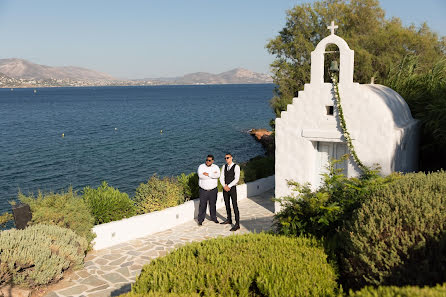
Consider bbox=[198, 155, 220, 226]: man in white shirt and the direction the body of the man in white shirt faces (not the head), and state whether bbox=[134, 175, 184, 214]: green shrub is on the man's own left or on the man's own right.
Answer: on the man's own right

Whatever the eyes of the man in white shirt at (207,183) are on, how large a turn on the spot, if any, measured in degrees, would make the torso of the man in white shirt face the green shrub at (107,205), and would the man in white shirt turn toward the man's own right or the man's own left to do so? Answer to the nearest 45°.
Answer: approximately 90° to the man's own right

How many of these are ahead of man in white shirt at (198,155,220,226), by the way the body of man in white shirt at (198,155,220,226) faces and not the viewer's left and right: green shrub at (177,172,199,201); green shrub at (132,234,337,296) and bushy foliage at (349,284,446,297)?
2

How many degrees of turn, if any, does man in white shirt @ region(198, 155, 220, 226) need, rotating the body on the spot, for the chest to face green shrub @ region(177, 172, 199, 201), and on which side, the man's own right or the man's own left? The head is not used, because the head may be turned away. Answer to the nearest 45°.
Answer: approximately 180°

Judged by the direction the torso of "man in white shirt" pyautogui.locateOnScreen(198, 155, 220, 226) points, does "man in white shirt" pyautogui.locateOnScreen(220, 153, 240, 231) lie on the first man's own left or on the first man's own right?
on the first man's own left

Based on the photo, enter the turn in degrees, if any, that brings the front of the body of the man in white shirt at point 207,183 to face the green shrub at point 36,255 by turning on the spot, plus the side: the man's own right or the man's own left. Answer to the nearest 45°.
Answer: approximately 45° to the man's own right

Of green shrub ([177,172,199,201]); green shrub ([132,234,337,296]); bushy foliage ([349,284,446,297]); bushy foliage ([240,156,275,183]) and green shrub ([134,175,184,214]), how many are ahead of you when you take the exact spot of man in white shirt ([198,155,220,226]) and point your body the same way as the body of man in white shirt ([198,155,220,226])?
2

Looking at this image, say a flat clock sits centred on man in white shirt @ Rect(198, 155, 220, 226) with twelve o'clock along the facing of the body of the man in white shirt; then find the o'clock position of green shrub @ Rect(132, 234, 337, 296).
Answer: The green shrub is roughly at 12 o'clock from the man in white shirt.

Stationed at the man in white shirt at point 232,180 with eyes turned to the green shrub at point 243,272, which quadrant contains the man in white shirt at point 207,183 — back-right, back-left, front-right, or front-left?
back-right

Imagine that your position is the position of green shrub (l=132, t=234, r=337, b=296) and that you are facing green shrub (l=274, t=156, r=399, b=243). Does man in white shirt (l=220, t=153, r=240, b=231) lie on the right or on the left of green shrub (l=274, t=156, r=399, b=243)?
left

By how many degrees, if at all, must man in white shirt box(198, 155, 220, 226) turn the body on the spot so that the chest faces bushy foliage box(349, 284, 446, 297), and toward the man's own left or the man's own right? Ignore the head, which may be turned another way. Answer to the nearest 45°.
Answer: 0° — they already face it

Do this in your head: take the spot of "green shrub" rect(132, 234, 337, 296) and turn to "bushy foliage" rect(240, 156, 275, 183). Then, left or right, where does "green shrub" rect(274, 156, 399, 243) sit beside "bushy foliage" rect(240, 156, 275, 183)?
right

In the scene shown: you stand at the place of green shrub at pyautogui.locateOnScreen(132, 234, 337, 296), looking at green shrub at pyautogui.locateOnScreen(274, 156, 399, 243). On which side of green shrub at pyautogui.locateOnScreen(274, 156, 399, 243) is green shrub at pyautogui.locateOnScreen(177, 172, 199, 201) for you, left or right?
left

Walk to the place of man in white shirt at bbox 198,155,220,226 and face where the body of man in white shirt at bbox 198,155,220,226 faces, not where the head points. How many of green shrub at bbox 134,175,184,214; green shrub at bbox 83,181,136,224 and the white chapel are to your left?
1

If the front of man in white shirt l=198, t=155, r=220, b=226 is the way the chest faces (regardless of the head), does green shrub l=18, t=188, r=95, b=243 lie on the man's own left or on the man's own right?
on the man's own right

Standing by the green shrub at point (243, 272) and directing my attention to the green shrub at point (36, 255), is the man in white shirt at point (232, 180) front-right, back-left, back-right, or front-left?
front-right

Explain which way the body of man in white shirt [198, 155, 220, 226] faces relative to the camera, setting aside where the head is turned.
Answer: toward the camera

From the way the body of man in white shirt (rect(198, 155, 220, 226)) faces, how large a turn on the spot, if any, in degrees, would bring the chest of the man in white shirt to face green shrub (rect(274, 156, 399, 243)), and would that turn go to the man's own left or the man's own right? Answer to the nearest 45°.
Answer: approximately 45° to the man's own left

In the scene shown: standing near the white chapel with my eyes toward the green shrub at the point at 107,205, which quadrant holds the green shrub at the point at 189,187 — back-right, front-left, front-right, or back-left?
front-right

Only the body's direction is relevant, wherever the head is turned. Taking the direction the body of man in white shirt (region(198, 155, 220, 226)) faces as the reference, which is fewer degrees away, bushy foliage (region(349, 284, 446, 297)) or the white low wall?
the bushy foliage

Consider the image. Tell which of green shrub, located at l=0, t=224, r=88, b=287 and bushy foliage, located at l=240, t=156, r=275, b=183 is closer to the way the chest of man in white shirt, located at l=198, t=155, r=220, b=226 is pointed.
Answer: the green shrub
